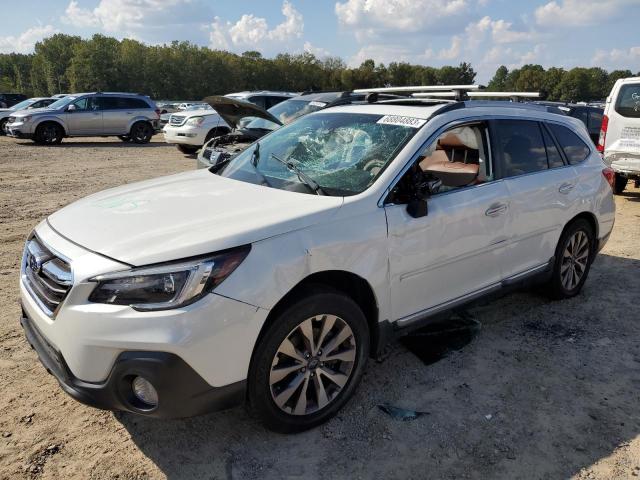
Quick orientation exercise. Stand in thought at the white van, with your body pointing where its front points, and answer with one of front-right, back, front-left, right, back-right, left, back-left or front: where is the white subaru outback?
back

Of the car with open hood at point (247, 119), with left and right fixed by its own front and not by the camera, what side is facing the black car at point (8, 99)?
right

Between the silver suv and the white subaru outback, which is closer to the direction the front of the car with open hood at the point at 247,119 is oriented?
the white subaru outback

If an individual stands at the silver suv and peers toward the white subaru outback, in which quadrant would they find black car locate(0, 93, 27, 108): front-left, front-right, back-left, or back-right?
back-right

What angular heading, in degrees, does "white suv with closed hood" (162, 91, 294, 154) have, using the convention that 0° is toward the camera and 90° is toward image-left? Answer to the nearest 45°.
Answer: approximately 45°

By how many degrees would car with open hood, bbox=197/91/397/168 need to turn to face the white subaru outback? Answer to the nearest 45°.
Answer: approximately 45° to its left

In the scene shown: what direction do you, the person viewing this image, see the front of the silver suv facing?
facing to the left of the viewer

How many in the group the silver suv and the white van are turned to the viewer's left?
1

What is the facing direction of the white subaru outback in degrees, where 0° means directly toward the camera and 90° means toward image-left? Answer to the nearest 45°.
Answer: approximately 45°

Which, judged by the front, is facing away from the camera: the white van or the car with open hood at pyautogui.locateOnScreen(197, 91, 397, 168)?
the white van

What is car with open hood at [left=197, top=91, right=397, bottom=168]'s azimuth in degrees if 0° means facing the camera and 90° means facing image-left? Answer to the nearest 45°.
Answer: approximately 45°

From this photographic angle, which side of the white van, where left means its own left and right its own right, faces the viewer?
back
